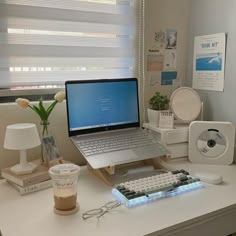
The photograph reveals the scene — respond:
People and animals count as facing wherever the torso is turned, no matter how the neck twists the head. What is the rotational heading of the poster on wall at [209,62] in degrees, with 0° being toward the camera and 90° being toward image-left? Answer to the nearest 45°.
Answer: approximately 45°

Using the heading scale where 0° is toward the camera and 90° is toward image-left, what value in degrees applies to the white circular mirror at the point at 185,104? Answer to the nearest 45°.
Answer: approximately 0°

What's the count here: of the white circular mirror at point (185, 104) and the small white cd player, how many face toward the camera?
2

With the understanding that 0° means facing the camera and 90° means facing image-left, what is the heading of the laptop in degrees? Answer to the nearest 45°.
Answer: approximately 315°

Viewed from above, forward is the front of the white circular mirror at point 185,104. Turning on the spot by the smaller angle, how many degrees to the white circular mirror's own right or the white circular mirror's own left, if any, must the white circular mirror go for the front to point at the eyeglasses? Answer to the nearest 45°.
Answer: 0° — it already faces it
